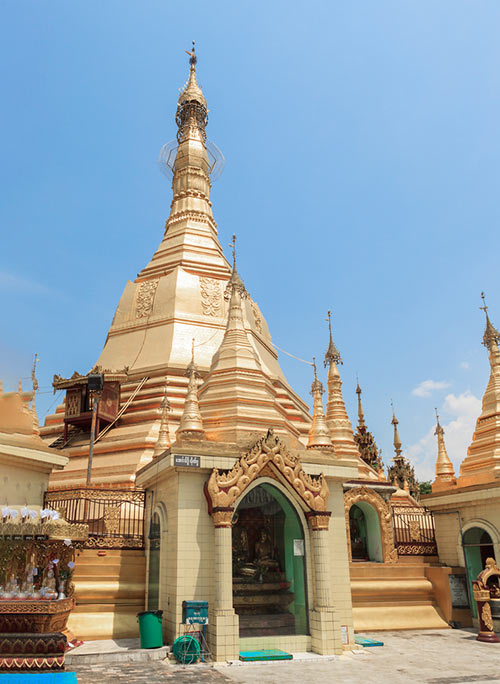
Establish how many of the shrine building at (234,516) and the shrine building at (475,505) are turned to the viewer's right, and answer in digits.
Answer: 0

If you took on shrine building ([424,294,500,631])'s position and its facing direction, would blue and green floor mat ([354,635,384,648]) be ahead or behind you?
ahead

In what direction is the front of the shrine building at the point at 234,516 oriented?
toward the camera

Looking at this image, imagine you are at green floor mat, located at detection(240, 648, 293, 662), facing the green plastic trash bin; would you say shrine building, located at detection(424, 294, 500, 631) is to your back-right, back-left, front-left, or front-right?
back-right
